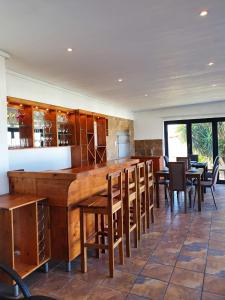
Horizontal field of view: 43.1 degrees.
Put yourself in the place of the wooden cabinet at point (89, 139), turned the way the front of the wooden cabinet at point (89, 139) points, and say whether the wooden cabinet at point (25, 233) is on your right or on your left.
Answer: on your right

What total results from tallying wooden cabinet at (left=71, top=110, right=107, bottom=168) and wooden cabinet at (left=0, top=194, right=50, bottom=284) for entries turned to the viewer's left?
0

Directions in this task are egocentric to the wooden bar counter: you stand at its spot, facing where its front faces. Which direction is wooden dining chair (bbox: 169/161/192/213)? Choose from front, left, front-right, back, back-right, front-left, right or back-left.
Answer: left

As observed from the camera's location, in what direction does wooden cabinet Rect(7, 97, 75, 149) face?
facing the viewer and to the right of the viewer

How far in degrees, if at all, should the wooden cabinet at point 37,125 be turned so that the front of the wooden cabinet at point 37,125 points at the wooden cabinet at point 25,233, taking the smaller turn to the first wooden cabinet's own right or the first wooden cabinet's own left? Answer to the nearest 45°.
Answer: approximately 45° to the first wooden cabinet's own right

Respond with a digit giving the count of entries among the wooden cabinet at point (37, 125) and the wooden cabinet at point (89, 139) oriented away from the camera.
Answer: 0

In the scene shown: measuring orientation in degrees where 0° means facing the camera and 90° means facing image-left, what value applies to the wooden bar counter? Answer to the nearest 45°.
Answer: approximately 315°

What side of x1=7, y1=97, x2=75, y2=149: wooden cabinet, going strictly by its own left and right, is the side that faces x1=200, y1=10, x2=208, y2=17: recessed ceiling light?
front
